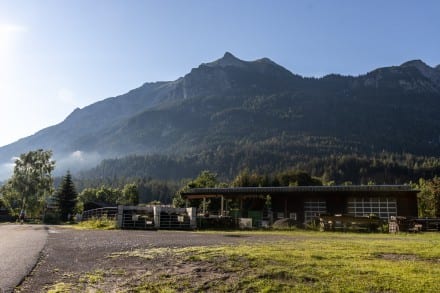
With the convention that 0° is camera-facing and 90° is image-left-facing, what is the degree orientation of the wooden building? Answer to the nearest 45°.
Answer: approximately 0°
